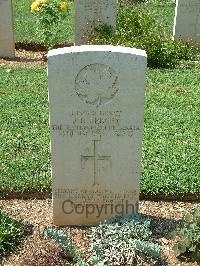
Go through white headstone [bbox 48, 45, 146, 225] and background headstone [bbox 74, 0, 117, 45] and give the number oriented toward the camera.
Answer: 2

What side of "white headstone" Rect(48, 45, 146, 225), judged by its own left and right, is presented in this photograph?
front

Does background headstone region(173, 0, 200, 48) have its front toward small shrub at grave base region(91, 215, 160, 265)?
yes

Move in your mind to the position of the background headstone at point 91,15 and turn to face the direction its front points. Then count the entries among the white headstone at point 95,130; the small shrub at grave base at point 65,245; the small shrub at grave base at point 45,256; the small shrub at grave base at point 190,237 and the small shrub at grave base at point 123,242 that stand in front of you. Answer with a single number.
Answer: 5

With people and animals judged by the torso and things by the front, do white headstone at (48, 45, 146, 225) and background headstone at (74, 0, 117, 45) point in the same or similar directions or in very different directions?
same or similar directions

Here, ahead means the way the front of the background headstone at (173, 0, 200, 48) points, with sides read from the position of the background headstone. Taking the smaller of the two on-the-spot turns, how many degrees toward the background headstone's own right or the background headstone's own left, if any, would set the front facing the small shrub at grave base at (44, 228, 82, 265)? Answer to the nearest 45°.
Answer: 0° — it already faces it

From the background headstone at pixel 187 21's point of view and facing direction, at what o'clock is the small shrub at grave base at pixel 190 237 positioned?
The small shrub at grave base is roughly at 12 o'clock from the background headstone.

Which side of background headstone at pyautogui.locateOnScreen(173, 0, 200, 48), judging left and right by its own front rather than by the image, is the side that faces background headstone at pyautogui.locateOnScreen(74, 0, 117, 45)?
right

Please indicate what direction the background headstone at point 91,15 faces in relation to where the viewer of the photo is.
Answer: facing the viewer

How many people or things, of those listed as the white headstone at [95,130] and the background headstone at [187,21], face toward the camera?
2

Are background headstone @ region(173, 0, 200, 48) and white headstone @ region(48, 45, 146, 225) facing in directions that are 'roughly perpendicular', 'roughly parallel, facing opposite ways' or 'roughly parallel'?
roughly parallel

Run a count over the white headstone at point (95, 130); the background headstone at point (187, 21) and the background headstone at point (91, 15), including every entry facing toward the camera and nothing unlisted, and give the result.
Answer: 3

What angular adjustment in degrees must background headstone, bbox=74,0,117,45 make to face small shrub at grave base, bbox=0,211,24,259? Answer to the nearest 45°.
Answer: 0° — it already faces it
